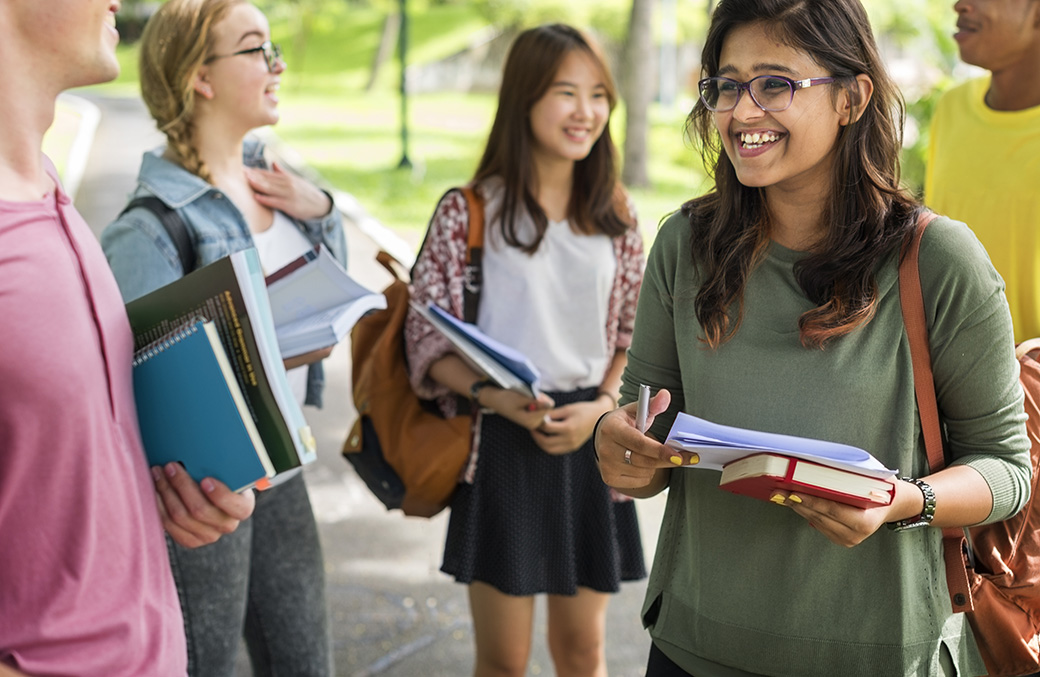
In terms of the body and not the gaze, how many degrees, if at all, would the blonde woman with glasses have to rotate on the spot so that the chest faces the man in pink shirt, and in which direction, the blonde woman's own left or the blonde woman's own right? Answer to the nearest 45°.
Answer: approximately 45° to the blonde woman's own right

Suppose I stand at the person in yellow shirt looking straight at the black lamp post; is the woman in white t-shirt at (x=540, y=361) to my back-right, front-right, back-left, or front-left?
front-left

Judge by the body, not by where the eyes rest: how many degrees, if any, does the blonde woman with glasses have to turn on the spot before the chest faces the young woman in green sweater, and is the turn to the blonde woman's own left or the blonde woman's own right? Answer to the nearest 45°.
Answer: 0° — they already face them

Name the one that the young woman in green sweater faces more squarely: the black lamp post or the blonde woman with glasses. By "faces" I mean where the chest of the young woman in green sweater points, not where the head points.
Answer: the blonde woman with glasses

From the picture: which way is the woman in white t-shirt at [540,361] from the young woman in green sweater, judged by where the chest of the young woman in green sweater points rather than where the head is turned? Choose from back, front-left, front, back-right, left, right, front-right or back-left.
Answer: right

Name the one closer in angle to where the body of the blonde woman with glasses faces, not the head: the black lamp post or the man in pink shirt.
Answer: the man in pink shirt

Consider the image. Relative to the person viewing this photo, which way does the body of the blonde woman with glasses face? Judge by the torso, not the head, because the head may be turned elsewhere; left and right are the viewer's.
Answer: facing the viewer and to the right of the viewer

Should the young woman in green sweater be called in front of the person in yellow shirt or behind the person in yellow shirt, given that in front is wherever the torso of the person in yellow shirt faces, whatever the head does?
in front

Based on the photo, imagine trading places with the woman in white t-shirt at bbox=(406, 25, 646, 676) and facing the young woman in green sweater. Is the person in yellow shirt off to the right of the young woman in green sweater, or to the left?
left

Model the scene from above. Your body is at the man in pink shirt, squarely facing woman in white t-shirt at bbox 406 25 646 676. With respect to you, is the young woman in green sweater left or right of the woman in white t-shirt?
right

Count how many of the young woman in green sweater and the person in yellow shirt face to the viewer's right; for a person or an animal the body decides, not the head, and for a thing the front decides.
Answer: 0

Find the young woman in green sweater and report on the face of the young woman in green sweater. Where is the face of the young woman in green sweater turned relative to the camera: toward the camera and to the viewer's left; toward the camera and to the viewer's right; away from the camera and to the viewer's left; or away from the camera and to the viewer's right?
toward the camera and to the viewer's left

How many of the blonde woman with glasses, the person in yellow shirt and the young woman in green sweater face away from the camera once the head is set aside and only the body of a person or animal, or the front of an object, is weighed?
0

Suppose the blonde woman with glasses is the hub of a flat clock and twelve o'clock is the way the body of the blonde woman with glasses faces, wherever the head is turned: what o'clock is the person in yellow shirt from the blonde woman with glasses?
The person in yellow shirt is roughly at 11 o'clock from the blonde woman with glasses.

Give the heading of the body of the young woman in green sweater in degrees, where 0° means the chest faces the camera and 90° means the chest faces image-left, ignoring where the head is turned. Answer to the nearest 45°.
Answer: approximately 45°

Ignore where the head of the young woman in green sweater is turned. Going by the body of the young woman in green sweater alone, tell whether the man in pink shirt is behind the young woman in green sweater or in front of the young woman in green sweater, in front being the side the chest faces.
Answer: in front
